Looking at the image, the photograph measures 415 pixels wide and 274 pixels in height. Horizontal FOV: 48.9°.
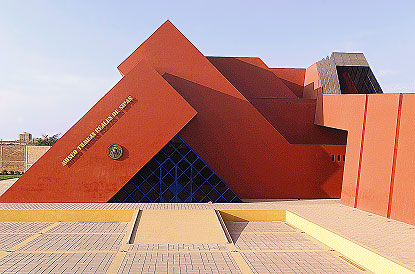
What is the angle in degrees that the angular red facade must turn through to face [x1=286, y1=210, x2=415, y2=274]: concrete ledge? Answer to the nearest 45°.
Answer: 0° — it already faces it

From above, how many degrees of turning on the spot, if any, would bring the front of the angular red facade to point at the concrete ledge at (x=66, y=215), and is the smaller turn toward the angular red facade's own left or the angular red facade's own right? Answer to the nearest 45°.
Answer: approximately 45° to the angular red facade's own right

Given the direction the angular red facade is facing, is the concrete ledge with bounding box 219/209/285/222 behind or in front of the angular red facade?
in front

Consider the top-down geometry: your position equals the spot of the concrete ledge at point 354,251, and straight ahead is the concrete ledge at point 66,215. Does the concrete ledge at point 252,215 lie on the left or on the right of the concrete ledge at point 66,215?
right

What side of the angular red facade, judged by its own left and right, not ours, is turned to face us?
front
